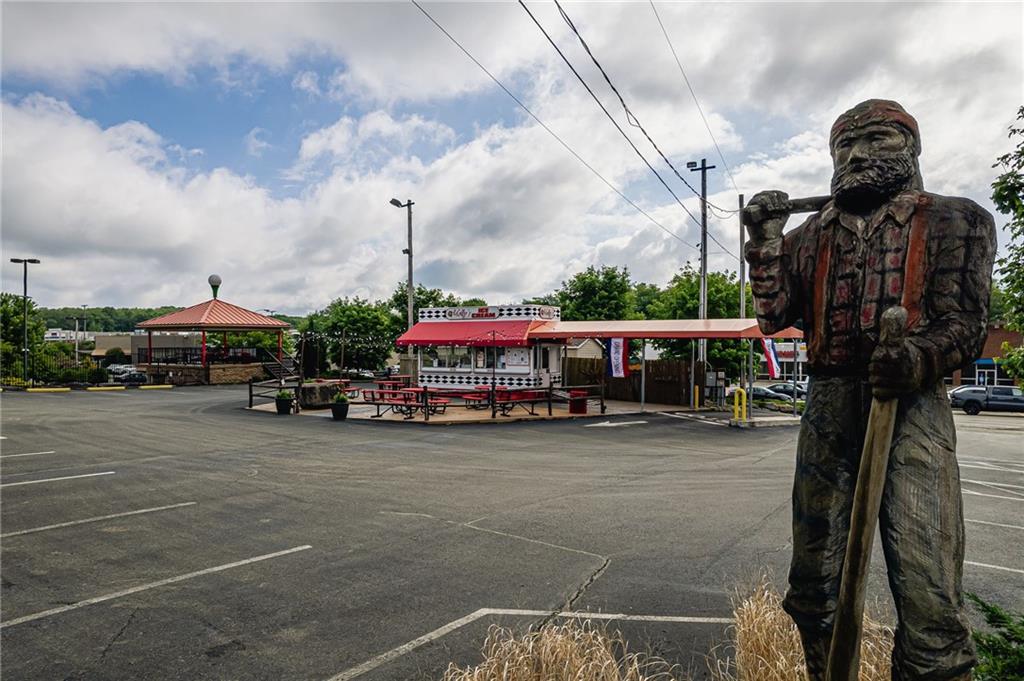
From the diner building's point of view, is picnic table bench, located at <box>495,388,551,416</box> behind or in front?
in front

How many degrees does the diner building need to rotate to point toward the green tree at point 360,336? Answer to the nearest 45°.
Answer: approximately 135° to its right

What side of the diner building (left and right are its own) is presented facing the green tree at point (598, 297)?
back

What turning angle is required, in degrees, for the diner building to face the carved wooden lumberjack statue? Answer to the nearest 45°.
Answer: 0° — it already faces it

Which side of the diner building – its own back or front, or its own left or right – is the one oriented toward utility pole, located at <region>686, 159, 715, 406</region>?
left

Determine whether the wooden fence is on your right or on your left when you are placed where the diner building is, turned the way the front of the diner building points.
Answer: on your left

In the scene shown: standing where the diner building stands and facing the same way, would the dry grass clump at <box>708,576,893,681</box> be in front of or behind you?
in front

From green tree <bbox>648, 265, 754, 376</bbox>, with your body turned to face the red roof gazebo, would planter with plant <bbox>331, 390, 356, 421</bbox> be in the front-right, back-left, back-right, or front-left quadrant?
front-left

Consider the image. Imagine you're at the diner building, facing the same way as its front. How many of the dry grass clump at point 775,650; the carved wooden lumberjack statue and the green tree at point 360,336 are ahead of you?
2

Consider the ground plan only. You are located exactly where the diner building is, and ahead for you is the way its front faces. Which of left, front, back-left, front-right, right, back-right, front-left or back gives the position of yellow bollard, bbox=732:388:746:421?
front-left

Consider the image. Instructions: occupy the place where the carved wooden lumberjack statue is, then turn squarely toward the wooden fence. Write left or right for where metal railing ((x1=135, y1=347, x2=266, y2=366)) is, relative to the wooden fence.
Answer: left

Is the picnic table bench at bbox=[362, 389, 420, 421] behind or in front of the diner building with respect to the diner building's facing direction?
in front

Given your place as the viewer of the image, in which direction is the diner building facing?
facing the viewer

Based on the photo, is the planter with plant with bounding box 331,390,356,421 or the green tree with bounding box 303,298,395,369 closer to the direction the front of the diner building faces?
the planter with plant

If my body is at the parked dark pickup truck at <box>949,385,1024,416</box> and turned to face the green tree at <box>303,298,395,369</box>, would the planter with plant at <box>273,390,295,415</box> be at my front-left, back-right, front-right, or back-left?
front-left

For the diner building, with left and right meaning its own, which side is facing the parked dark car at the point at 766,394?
left

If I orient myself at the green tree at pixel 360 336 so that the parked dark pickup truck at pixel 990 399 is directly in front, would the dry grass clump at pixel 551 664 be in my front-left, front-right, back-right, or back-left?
front-right

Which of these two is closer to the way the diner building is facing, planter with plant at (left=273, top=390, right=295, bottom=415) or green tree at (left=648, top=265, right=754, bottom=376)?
the planter with plant
